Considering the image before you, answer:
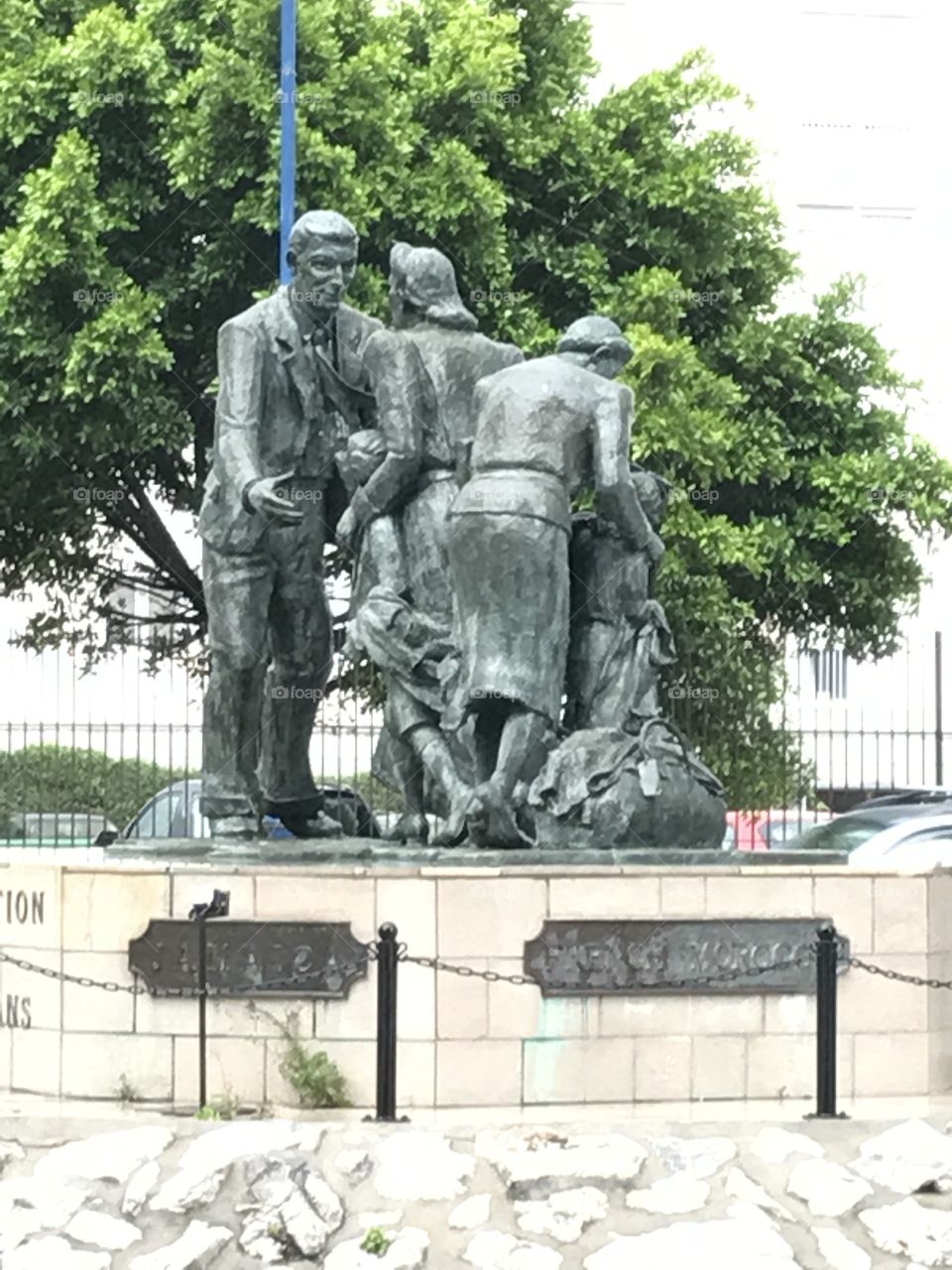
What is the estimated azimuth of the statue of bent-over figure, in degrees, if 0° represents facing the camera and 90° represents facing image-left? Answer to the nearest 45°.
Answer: approximately 225°

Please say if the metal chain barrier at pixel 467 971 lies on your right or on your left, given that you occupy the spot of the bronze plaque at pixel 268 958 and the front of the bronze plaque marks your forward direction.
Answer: on your left

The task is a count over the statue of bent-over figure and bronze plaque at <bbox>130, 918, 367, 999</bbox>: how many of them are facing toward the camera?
1

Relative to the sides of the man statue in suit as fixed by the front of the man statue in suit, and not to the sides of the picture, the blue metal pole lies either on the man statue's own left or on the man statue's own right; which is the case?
on the man statue's own left

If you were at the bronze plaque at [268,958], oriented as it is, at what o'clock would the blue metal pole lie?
The blue metal pole is roughly at 6 o'clock from the bronze plaque.

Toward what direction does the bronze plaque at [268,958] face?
toward the camera

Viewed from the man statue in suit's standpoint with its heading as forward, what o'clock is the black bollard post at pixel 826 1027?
The black bollard post is roughly at 12 o'clock from the man statue in suit.

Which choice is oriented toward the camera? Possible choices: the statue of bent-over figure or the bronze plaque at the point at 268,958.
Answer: the bronze plaque

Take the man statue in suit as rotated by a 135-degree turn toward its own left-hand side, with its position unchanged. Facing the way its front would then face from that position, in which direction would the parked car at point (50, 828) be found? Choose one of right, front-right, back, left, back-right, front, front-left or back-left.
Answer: front

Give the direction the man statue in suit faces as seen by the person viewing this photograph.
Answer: facing the viewer and to the right of the viewer
